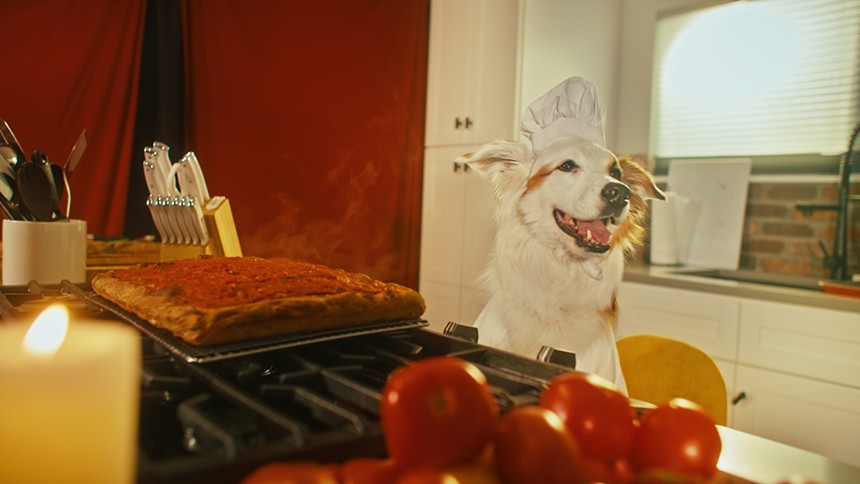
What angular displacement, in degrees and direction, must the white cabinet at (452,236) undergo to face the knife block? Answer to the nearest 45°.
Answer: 0° — it already faces it

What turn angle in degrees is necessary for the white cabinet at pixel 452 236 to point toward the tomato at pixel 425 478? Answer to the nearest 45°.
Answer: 0° — it already faces it

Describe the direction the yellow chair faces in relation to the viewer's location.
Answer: facing the viewer and to the left of the viewer

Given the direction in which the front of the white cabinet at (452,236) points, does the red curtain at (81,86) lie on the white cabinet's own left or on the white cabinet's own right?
on the white cabinet's own right

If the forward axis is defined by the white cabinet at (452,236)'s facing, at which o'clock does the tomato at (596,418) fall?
The tomato is roughly at 12 o'clock from the white cabinet.

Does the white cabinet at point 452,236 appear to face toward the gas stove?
yes

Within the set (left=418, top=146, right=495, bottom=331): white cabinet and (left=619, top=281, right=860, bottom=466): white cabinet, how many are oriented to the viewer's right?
0

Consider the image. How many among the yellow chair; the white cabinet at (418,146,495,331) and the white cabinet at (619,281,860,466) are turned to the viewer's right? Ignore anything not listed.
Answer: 0

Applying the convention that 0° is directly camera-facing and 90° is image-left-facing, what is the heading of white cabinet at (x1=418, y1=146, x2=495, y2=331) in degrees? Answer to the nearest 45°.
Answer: approximately 0°

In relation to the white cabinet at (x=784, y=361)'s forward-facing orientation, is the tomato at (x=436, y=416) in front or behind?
in front

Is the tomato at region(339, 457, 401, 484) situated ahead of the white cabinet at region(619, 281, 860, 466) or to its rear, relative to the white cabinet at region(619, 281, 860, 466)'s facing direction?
ahead

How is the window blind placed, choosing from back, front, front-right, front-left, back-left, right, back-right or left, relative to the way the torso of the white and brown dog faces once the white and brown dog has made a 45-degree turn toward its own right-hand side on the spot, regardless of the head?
back-left

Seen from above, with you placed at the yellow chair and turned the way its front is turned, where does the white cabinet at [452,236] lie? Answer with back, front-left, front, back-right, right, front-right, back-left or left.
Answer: right

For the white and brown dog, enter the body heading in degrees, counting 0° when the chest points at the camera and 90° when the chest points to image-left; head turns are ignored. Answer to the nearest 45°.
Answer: approximately 315°

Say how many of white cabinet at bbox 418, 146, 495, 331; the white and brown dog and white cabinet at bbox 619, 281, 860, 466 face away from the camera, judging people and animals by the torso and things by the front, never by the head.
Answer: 0
